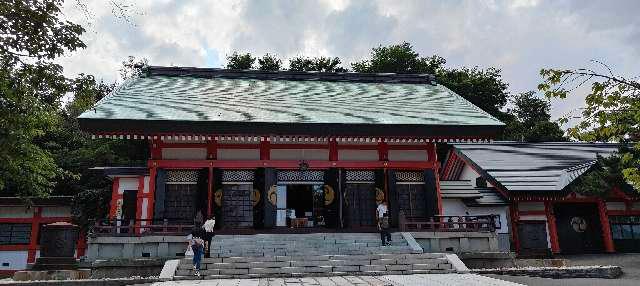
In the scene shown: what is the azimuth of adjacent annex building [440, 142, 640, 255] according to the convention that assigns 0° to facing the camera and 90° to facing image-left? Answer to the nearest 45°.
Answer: approximately 0°

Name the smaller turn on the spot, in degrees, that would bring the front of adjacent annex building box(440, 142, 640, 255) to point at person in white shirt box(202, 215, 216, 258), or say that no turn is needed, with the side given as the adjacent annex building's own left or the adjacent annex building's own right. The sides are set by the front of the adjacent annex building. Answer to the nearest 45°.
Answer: approximately 45° to the adjacent annex building's own right

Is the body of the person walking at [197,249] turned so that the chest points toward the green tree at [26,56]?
no

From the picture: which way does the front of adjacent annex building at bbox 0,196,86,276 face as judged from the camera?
facing the viewer

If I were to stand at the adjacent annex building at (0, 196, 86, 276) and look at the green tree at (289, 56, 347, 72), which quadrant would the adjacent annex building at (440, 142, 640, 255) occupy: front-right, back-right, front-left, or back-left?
front-right

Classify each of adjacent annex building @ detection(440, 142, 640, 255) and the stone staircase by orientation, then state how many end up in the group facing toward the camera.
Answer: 2

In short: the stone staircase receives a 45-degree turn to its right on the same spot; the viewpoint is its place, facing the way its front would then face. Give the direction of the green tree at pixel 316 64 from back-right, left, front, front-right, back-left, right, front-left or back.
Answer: back-right

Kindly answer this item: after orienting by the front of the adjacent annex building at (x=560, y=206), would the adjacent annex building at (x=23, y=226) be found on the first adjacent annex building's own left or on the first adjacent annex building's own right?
on the first adjacent annex building's own right

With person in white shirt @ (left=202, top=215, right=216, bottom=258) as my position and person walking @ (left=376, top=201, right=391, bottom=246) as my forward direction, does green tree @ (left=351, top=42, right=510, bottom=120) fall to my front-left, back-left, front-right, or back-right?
front-left

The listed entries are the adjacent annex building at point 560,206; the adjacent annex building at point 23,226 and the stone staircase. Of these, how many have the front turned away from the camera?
0

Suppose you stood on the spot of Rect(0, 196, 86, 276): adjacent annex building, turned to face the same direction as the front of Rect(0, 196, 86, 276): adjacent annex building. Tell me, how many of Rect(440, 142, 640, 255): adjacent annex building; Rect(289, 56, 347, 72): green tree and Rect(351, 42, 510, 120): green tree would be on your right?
0

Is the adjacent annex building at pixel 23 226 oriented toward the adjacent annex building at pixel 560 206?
no

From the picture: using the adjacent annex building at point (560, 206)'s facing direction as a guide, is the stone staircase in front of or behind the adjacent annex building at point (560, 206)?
in front
